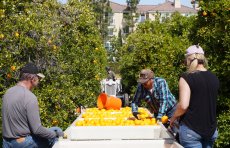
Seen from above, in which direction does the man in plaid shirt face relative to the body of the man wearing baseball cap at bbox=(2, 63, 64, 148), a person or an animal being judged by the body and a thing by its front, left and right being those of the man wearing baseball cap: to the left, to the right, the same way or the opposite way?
the opposite way

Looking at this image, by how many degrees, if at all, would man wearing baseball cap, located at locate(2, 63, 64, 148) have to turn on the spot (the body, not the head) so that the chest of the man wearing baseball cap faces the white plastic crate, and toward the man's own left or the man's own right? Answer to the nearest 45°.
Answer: approximately 45° to the man's own right

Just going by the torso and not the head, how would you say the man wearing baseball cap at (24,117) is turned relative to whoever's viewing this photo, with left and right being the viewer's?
facing away from the viewer and to the right of the viewer

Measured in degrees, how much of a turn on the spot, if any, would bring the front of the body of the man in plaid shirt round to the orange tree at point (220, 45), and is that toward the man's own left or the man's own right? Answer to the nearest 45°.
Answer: approximately 180°

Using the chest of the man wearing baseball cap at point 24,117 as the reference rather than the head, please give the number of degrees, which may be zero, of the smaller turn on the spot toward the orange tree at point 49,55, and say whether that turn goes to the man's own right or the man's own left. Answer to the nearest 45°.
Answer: approximately 45° to the man's own left

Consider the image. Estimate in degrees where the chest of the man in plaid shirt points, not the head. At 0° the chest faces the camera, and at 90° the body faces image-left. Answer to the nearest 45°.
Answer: approximately 45°

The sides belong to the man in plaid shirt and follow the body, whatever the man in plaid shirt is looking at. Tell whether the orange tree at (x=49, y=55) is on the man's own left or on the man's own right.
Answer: on the man's own right
